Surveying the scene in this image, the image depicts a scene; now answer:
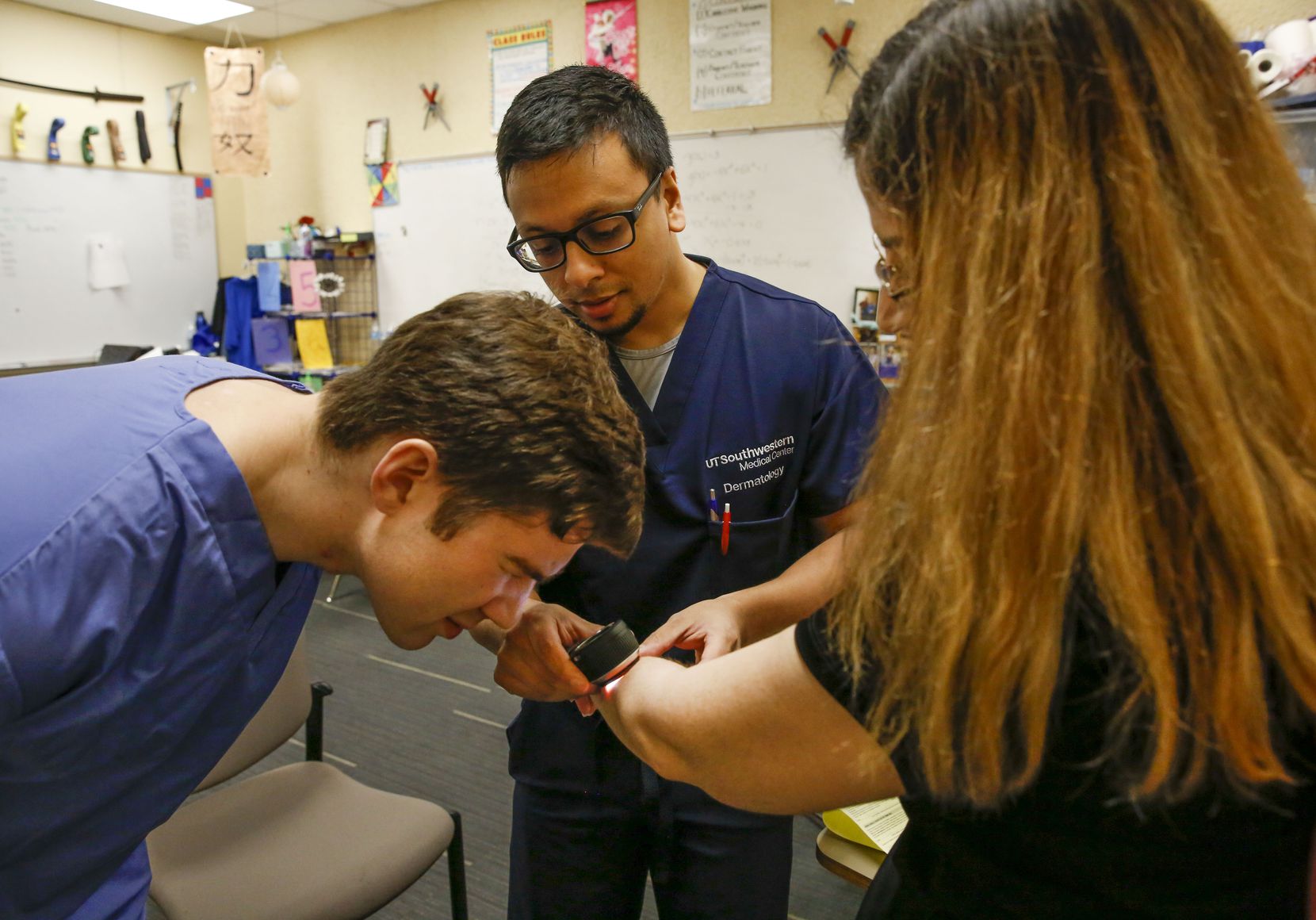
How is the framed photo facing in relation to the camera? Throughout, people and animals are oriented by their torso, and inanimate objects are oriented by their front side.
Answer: toward the camera

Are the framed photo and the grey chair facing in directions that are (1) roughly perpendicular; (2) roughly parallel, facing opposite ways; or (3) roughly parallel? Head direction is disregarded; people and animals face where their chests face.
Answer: roughly perpendicular

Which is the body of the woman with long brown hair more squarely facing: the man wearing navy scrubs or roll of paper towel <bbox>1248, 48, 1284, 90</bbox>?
the man wearing navy scrubs

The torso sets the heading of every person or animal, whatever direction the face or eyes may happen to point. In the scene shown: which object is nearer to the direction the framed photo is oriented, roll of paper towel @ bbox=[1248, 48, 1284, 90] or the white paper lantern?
the roll of paper towel

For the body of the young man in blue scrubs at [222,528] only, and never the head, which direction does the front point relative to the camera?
to the viewer's right

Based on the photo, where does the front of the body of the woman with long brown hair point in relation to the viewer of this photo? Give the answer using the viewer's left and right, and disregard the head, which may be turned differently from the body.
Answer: facing away from the viewer and to the left of the viewer

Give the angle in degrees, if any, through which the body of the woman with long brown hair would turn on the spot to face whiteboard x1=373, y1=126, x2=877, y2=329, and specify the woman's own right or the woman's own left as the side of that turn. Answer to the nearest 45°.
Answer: approximately 45° to the woman's own right

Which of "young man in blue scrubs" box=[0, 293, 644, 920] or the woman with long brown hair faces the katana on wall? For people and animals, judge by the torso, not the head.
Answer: the woman with long brown hair

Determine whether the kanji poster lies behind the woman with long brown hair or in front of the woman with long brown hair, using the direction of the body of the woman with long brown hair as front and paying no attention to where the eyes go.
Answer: in front

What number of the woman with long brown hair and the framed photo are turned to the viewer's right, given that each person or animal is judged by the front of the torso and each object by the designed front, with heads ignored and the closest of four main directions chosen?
0

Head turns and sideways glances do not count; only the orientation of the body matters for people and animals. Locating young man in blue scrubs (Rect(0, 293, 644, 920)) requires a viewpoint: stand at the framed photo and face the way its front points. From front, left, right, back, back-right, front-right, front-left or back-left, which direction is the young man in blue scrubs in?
front

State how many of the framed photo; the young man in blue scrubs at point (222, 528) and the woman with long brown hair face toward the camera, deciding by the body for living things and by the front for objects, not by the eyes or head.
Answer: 1

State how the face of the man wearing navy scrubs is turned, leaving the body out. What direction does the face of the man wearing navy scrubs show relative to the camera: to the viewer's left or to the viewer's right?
to the viewer's left

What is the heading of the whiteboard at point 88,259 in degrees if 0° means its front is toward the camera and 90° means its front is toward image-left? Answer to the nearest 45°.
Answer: approximately 315°

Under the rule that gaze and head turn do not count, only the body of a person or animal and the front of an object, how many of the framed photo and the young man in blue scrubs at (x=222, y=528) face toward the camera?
1

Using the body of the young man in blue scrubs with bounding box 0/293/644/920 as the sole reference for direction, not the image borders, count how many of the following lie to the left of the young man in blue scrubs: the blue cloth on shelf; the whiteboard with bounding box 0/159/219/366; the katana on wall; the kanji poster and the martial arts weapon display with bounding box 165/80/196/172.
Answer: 5
